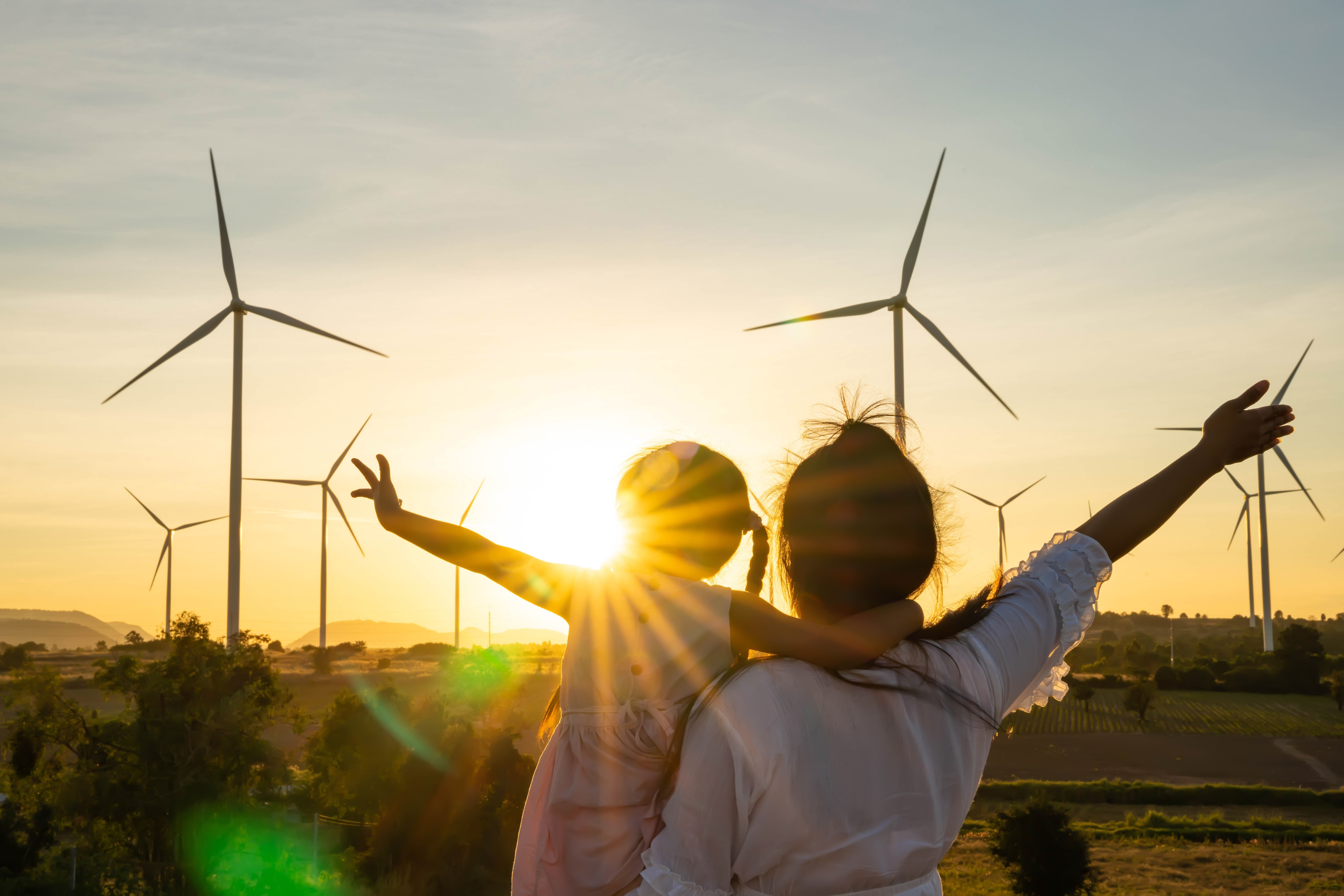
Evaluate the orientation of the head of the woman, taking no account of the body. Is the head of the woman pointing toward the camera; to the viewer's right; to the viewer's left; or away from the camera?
away from the camera

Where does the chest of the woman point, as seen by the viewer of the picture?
away from the camera

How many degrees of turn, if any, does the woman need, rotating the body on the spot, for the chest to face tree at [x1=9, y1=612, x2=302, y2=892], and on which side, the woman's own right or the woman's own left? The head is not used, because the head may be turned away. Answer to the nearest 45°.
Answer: approximately 45° to the woman's own left
